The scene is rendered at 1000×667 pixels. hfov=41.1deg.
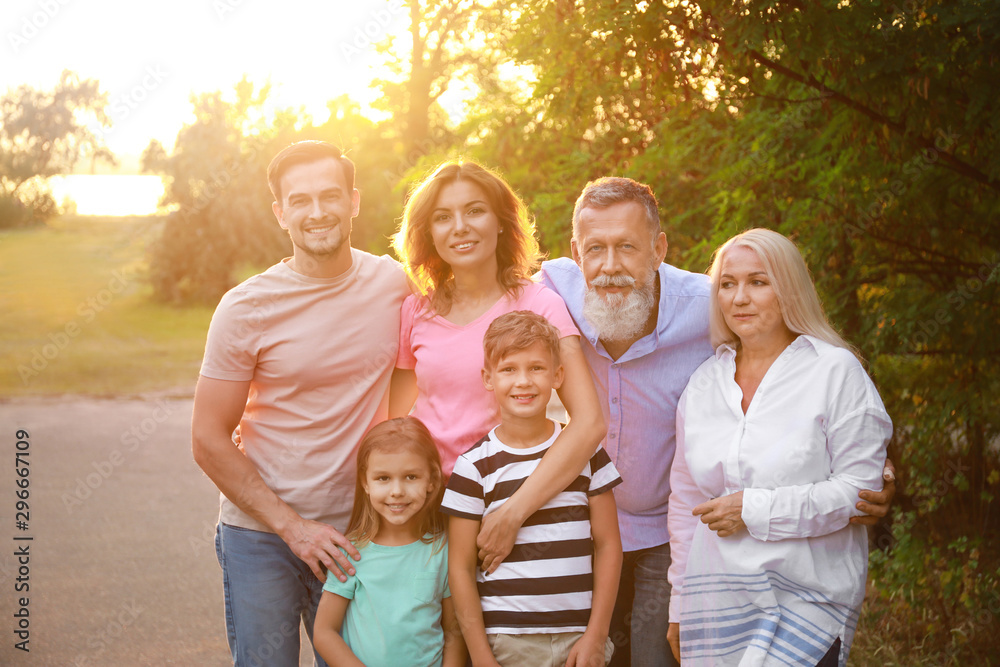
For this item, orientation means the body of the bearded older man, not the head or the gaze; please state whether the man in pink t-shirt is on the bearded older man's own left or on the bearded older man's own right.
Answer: on the bearded older man's own right

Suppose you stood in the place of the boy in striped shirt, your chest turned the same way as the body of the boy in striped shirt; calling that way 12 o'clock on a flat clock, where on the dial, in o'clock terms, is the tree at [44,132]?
The tree is roughly at 5 o'clock from the boy in striped shirt.

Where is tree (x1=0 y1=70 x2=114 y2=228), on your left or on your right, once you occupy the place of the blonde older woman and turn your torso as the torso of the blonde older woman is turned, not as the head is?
on your right

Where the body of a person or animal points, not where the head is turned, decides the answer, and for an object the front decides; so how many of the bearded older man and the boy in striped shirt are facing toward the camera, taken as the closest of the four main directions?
2

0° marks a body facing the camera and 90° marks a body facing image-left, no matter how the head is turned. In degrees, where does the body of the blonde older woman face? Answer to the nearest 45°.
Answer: approximately 45°
